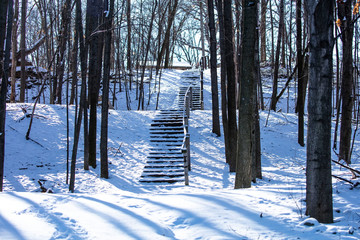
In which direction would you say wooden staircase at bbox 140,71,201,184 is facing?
toward the camera
